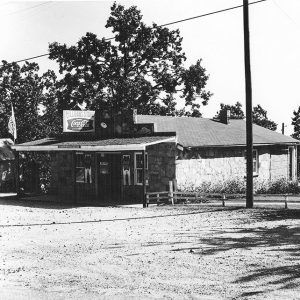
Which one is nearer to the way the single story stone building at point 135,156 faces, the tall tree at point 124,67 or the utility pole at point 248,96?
the utility pole

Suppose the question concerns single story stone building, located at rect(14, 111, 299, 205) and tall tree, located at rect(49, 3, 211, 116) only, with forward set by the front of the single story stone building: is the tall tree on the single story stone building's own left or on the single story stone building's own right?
on the single story stone building's own right

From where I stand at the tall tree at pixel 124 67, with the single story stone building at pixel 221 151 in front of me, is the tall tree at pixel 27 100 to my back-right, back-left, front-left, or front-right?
back-right

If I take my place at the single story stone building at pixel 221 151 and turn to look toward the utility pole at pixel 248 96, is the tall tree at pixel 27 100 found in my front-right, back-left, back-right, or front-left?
back-right

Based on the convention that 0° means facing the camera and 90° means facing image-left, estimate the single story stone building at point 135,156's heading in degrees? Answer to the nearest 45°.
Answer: approximately 45°

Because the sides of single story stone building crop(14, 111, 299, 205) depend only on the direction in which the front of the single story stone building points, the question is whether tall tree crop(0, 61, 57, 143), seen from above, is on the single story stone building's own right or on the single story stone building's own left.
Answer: on the single story stone building's own right

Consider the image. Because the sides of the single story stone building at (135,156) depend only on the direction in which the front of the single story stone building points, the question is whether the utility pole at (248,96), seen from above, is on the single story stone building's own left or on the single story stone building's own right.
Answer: on the single story stone building's own left

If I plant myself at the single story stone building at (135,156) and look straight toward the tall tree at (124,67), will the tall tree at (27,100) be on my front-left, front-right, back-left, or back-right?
front-left
